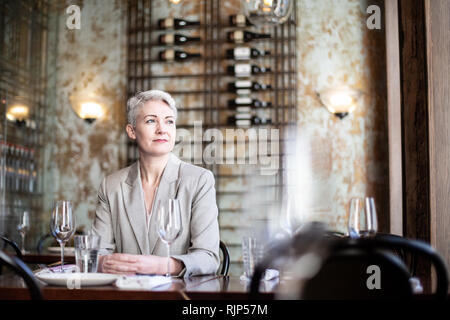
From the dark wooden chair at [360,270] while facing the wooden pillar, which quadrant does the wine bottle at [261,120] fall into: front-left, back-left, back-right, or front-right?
front-left

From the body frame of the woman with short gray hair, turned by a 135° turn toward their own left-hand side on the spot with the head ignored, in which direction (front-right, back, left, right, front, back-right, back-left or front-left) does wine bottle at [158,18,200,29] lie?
front-left

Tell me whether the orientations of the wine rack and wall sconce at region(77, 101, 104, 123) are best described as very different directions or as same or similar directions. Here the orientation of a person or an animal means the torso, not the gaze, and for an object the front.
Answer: same or similar directions

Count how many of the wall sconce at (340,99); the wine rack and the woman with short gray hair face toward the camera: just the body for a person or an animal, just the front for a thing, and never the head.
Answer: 3

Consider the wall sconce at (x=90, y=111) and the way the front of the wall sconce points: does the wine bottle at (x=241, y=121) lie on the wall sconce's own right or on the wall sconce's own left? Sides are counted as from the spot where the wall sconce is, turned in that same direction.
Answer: on the wall sconce's own left

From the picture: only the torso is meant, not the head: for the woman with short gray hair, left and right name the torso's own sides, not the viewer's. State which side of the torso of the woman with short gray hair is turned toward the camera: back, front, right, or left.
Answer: front

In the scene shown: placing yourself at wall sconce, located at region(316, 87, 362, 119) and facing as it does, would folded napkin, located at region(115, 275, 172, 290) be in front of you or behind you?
in front

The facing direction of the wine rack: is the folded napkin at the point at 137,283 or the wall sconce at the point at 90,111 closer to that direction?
the folded napkin

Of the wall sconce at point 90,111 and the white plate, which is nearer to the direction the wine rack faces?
the white plate

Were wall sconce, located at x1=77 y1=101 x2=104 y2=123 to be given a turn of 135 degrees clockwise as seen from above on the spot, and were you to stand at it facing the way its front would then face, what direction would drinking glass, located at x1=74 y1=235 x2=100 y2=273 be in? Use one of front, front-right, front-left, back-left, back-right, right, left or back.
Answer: back-left

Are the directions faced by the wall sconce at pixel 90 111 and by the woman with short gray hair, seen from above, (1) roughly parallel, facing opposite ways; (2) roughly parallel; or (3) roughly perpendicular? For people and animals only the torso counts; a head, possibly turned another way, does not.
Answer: roughly parallel

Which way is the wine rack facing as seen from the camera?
toward the camera

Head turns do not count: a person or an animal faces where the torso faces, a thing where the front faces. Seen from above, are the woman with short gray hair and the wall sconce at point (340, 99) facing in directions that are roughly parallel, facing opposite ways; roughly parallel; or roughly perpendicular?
roughly parallel

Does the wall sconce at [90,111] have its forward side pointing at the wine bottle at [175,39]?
no

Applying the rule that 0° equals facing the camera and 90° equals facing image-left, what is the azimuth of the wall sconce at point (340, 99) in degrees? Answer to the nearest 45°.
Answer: approximately 0°

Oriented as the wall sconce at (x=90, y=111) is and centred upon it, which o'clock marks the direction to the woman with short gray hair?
The woman with short gray hair is roughly at 12 o'clock from the wall sconce.
